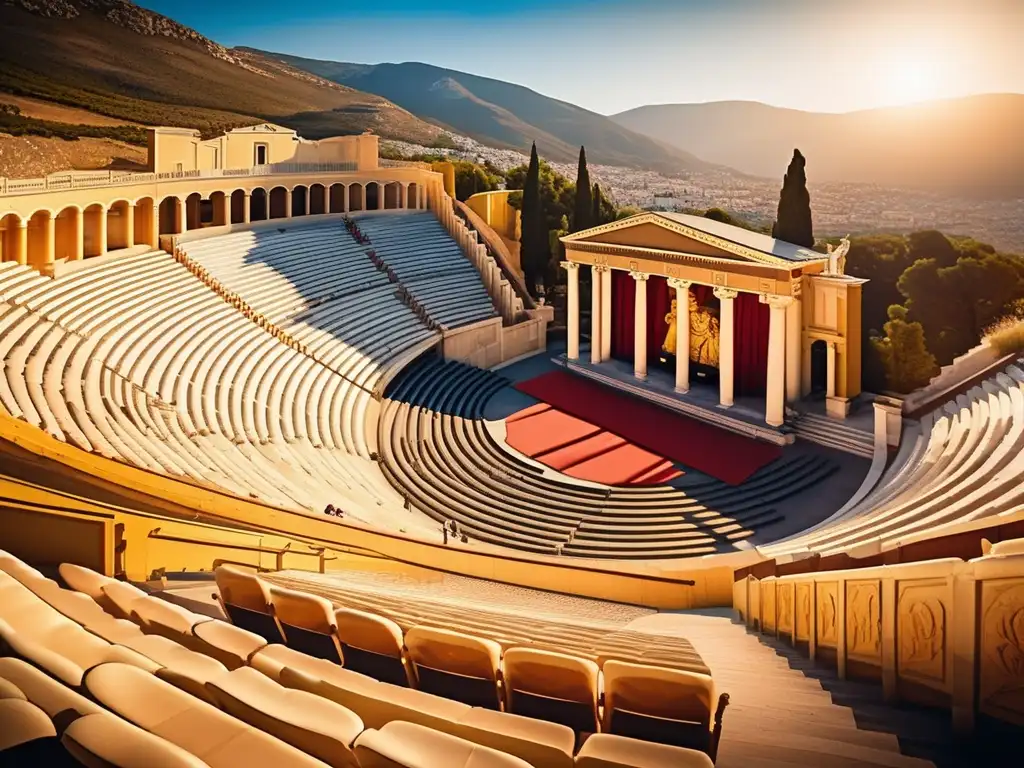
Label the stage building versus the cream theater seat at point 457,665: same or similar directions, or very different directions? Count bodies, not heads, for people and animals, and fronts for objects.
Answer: very different directions

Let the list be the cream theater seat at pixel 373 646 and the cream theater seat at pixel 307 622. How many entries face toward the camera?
0

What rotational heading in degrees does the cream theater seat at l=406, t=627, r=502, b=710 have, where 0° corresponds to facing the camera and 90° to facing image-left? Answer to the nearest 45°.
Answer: approximately 225°

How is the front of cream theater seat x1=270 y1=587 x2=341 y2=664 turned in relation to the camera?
facing away from the viewer and to the right of the viewer

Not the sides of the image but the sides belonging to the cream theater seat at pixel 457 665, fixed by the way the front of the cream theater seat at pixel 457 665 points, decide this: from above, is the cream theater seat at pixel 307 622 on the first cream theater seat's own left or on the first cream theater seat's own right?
on the first cream theater seat's own left

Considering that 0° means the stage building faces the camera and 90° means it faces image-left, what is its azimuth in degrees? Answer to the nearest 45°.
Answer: approximately 45°

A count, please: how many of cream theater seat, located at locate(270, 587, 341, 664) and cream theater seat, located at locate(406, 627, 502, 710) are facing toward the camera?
0

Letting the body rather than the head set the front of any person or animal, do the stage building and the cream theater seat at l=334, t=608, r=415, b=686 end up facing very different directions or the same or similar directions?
very different directions

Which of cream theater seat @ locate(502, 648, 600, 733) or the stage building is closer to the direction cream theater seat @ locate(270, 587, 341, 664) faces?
the stage building
